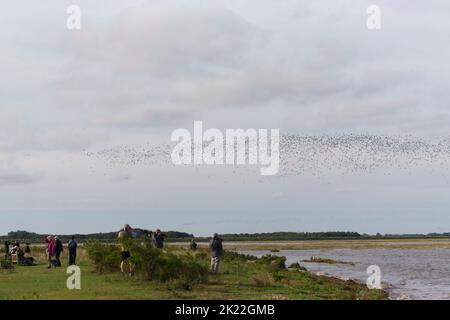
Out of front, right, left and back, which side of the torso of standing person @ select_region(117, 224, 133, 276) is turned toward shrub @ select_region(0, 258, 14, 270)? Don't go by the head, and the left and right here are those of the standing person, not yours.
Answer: left

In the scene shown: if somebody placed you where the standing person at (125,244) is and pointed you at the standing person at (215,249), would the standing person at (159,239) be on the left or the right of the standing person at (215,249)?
left

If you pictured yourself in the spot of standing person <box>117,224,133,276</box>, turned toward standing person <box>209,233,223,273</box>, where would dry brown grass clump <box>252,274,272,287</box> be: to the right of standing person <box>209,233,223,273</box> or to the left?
right

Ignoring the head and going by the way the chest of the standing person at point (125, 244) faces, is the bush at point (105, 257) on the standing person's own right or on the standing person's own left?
on the standing person's own left

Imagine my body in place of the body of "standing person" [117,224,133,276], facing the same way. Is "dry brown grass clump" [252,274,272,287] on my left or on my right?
on my right

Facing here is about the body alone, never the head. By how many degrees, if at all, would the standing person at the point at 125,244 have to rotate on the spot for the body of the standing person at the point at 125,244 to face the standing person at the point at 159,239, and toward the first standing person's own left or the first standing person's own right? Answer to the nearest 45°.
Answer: approximately 45° to the first standing person's own left

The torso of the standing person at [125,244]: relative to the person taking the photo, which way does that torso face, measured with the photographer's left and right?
facing away from the viewer and to the right of the viewer

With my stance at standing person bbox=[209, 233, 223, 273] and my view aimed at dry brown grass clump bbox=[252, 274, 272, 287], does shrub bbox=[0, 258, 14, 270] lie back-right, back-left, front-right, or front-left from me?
back-right
